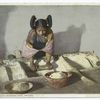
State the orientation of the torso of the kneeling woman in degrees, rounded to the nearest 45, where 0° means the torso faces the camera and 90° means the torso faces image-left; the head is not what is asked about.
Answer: approximately 0°
